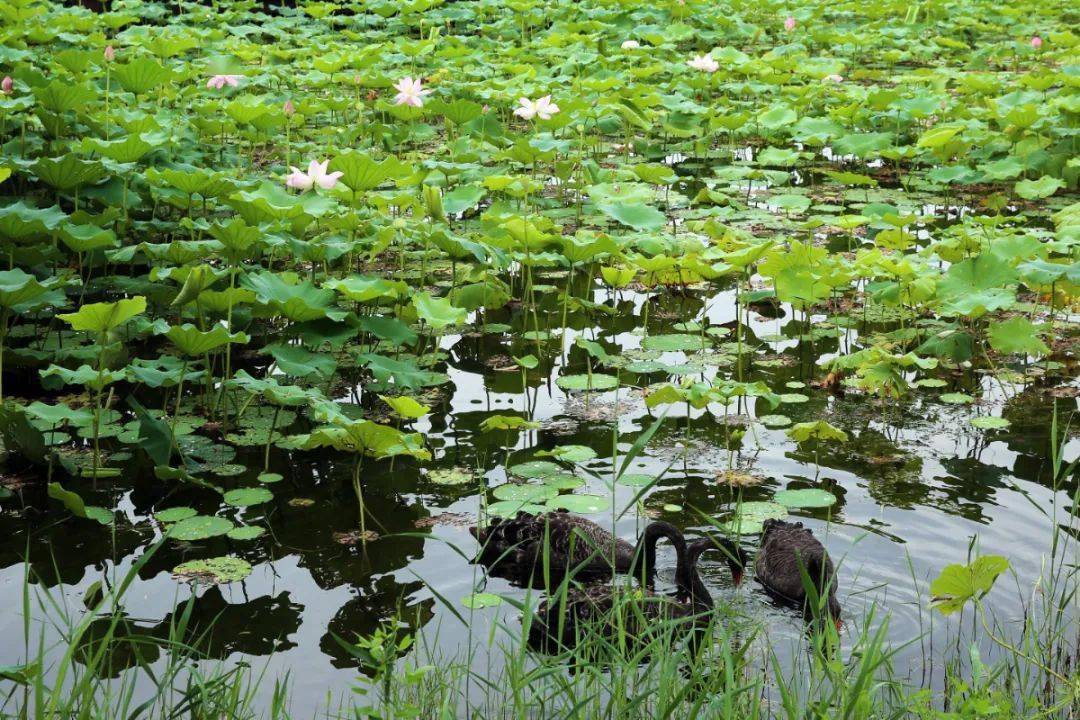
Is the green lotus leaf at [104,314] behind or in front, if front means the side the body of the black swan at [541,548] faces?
behind

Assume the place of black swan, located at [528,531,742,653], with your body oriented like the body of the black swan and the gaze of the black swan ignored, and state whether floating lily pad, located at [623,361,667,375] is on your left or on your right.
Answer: on your left

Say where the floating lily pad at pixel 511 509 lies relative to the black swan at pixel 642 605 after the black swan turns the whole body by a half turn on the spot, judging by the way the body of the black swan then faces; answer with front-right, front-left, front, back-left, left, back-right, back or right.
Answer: front-right

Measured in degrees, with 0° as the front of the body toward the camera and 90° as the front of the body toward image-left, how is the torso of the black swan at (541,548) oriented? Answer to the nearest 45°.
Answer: approximately 270°

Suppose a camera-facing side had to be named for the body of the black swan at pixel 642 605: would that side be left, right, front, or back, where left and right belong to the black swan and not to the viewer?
right

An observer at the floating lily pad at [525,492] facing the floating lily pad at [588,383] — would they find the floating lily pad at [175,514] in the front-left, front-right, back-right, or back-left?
back-left

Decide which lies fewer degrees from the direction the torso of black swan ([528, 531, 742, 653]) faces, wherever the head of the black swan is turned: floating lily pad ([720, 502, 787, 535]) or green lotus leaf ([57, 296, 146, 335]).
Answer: the floating lily pad

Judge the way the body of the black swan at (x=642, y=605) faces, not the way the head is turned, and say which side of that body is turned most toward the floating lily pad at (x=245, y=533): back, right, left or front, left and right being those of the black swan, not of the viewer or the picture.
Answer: back

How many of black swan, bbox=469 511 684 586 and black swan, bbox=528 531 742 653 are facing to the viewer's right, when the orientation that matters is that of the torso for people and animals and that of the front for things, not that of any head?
2

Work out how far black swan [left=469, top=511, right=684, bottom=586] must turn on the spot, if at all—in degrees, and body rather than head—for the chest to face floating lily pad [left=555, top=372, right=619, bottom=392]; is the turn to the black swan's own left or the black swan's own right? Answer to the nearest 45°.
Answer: approximately 90° to the black swan's own left

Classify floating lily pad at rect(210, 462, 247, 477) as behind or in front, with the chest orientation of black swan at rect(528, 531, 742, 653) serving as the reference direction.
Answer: behind

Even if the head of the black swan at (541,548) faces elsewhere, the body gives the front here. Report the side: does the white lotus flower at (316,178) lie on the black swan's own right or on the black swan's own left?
on the black swan's own left

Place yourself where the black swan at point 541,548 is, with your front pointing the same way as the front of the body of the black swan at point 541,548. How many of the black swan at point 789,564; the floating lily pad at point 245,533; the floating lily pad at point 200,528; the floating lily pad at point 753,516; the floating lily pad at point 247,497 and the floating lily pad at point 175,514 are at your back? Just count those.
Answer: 4
